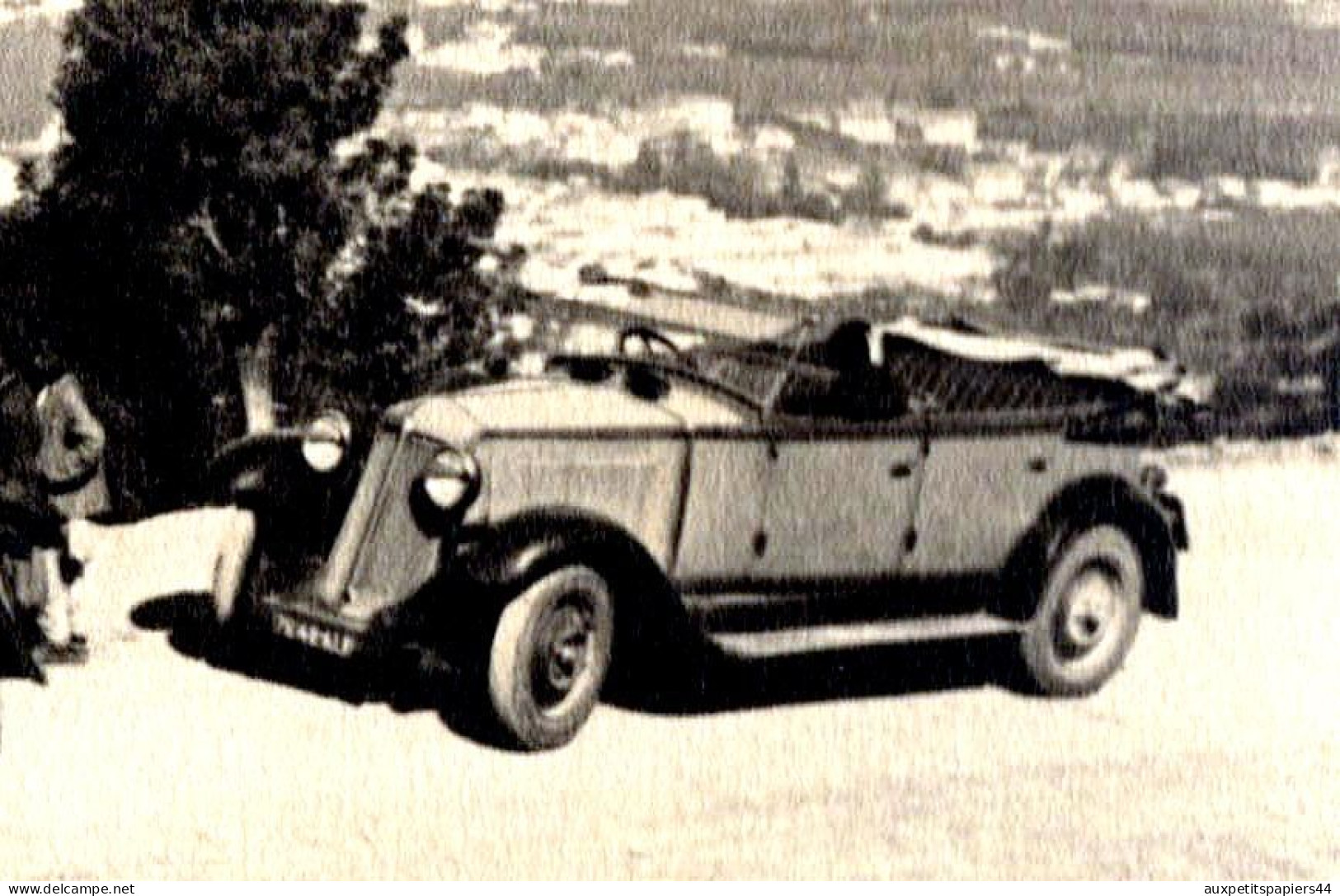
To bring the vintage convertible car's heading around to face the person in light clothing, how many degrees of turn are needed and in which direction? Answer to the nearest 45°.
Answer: approximately 45° to its right

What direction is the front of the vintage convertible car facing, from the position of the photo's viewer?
facing the viewer and to the left of the viewer

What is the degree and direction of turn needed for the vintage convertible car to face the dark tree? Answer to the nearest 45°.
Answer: approximately 90° to its right

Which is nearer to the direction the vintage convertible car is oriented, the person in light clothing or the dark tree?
the person in light clothing
